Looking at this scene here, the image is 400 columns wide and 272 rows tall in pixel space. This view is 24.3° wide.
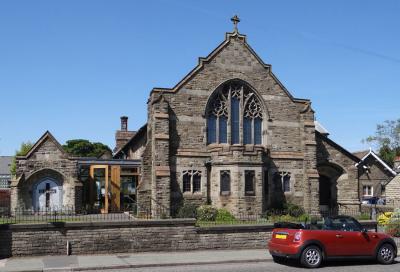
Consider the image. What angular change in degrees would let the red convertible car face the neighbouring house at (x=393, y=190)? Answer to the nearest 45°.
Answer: approximately 45° to its left

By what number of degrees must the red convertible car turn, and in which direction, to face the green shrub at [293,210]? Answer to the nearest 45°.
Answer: approximately 45° to its left

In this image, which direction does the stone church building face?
toward the camera

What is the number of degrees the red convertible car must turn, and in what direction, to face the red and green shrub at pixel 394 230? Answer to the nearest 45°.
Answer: approximately 45° to its left

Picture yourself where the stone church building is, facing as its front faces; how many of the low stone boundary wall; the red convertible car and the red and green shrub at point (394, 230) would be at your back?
0

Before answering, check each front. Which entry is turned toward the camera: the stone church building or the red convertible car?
the stone church building

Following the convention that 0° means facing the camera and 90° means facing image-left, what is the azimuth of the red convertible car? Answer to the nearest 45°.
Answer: approximately 225°

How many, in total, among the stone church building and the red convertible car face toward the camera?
1
